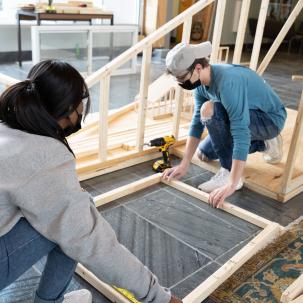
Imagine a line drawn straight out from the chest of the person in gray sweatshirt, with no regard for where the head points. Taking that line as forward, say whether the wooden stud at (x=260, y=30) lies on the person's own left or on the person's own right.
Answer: on the person's own left

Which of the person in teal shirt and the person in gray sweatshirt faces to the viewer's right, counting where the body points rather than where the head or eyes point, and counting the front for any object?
the person in gray sweatshirt

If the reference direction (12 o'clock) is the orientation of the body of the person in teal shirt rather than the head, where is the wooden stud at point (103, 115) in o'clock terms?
The wooden stud is roughly at 2 o'clock from the person in teal shirt.

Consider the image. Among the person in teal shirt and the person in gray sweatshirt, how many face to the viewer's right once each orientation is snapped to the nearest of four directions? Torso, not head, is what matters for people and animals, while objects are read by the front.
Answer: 1

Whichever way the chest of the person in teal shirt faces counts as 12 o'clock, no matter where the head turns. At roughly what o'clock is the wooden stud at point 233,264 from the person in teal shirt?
The wooden stud is roughly at 10 o'clock from the person in teal shirt.

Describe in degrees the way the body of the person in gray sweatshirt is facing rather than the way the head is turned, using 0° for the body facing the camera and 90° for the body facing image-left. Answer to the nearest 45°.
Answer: approximately 270°

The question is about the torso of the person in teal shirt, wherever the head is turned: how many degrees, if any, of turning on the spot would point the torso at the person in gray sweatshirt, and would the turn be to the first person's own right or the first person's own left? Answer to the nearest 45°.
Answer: approximately 45° to the first person's own left

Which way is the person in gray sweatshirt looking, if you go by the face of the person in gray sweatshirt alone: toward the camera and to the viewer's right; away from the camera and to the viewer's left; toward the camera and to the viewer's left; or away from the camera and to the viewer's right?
away from the camera and to the viewer's right

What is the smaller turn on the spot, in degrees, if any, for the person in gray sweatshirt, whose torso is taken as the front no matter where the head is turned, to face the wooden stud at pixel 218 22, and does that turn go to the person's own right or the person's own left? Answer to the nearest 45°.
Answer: approximately 45° to the person's own left

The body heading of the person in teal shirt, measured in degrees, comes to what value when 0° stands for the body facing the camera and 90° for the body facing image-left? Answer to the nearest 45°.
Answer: approximately 45°

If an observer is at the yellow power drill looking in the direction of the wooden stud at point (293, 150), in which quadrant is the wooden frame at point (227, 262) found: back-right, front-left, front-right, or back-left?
front-right
